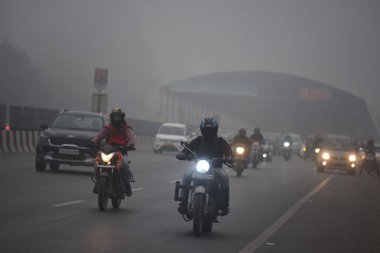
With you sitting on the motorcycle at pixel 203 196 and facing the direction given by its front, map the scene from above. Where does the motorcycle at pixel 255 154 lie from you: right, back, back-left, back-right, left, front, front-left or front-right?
back

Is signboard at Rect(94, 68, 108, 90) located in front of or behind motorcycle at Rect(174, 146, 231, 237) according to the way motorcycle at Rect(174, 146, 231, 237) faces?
behind

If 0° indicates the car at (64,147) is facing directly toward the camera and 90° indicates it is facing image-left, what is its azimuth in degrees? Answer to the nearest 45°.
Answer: approximately 0°

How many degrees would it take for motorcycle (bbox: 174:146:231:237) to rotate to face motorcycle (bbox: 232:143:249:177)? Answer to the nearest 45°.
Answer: approximately 180°
